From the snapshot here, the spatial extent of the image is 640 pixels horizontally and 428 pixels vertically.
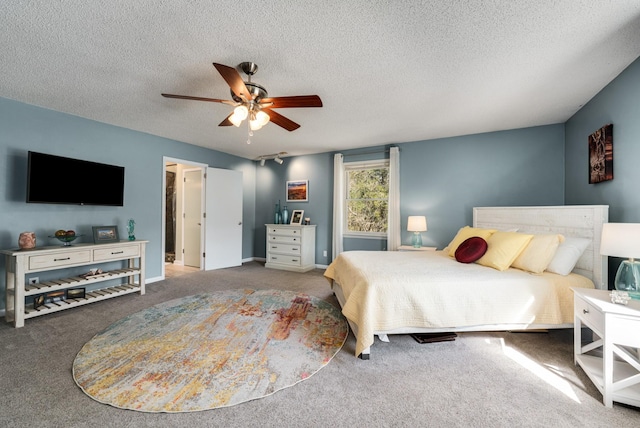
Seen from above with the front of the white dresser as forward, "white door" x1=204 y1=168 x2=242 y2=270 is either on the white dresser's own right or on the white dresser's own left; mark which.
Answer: on the white dresser's own right

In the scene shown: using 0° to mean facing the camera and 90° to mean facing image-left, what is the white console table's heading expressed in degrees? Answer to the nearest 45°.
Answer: approximately 315°

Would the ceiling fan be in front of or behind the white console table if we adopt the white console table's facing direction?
in front

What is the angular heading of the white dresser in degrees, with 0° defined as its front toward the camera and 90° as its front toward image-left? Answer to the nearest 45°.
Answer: approximately 45°

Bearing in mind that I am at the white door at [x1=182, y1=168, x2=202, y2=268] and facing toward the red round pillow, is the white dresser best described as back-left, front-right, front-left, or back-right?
front-left

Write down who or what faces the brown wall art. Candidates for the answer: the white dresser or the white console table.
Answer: the white console table

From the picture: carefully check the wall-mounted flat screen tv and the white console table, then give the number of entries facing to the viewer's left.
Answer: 0

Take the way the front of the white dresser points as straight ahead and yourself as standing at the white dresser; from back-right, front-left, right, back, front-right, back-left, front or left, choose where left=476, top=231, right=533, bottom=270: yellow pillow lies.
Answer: left

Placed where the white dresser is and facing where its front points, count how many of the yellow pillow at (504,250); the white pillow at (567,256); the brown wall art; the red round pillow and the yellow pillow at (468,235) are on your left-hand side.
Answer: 5

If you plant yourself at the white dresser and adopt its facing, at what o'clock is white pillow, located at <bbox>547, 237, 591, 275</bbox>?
The white pillow is roughly at 9 o'clock from the white dresser.

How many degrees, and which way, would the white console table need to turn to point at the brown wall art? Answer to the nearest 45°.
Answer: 0° — it already faces it

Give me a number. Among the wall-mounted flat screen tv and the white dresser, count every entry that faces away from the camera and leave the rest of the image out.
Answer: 0

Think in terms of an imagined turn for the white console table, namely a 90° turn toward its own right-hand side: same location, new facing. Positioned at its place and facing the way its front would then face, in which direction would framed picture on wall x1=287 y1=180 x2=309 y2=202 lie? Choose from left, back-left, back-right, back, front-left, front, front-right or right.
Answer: back-left

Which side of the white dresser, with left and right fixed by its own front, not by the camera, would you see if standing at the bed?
left

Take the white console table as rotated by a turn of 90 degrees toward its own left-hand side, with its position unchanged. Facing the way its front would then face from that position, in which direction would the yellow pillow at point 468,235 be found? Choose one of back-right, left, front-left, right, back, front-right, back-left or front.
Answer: right

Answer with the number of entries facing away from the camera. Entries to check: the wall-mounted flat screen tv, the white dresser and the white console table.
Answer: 0

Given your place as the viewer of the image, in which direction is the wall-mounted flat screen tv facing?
facing the viewer and to the right of the viewer

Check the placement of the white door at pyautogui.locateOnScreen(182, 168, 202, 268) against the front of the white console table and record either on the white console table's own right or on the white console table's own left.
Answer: on the white console table's own left

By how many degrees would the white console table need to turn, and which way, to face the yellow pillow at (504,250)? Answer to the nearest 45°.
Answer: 0° — it already faces it
